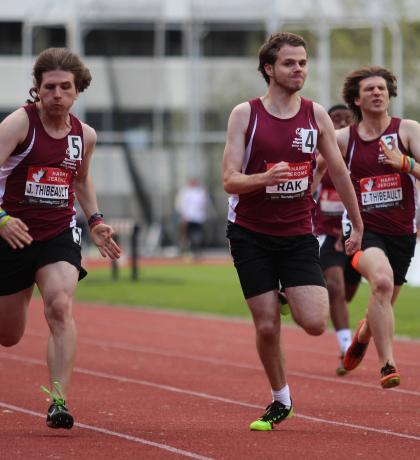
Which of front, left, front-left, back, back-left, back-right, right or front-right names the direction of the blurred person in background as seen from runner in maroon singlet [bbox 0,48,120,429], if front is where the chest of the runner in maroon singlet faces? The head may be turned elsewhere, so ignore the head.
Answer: back

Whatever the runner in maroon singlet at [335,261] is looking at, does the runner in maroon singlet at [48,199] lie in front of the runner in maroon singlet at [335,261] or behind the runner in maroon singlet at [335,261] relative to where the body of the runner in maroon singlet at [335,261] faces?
in front

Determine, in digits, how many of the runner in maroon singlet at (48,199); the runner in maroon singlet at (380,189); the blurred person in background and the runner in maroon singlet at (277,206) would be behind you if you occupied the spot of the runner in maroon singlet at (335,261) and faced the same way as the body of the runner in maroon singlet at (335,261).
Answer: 1

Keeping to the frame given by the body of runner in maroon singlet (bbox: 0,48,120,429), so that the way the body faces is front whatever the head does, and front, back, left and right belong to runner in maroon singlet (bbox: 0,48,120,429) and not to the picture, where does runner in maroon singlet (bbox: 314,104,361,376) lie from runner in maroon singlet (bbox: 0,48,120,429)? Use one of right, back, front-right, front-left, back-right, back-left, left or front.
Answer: back-left

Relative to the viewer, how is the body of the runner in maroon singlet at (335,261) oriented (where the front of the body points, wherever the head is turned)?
toward the camera

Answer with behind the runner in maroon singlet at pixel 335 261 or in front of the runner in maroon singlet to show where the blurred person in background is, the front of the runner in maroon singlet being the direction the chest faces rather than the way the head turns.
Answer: behind

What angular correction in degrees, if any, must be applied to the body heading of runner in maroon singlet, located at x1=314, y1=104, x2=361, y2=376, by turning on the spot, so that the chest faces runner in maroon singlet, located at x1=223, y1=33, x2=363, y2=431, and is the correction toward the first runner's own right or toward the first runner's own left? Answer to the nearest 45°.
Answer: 0° — they already face them

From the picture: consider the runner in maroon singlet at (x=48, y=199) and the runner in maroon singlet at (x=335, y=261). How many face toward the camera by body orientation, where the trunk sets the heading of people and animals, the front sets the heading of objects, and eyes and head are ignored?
2

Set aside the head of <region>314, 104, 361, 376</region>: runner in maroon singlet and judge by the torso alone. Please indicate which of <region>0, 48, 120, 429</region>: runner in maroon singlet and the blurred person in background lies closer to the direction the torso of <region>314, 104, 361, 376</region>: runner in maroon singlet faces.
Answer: the runner in maroon singlet

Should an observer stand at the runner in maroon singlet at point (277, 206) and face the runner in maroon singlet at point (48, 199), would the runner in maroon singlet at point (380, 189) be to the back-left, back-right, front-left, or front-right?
back-right

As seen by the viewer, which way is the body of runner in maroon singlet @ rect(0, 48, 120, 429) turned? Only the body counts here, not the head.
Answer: toward the camera
